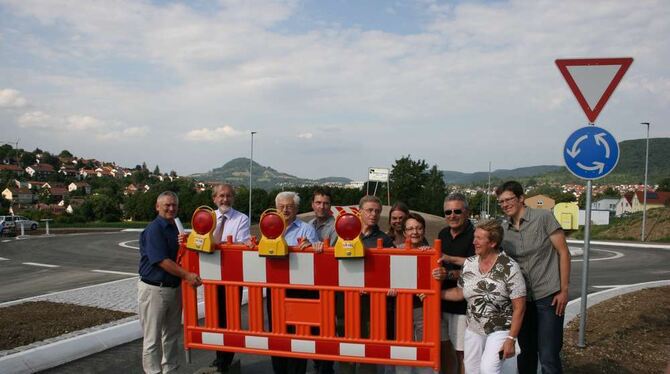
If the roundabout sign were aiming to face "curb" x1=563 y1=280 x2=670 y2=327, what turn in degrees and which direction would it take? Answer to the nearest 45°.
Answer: approximately 180°

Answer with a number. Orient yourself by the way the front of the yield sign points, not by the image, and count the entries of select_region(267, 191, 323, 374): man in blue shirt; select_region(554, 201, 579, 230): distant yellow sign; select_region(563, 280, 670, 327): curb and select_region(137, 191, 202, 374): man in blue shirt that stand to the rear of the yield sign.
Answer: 2

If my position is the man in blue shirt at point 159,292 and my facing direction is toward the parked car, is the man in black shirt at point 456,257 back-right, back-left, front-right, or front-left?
back-right

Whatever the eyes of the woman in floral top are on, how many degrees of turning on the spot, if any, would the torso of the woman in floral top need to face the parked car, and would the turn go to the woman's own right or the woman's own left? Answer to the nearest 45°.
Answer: approximately 90° to the woman's own right

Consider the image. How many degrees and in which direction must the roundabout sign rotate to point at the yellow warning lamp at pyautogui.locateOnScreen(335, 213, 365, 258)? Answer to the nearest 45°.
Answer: approximately 45° to its right

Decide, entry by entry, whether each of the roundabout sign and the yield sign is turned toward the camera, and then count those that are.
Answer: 2

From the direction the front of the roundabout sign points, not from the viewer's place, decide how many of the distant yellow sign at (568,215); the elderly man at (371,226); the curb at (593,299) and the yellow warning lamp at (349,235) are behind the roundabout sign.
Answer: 2

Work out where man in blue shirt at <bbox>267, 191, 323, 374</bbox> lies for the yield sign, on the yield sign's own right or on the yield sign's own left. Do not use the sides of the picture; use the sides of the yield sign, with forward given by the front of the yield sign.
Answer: on the yield sign's own right

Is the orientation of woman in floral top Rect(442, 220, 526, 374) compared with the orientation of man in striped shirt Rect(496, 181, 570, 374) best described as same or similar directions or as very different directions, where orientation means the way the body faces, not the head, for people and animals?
same or similar directions

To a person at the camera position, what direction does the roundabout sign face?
facing the viewer

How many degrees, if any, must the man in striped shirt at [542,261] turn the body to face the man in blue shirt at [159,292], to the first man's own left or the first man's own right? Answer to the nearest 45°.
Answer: approximately 45° to the first man's own right

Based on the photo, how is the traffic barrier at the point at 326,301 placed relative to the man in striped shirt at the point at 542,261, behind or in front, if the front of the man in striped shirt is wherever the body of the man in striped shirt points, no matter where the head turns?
in front

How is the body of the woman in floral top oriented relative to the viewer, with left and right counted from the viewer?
facing the viewer and to the left of the viewer

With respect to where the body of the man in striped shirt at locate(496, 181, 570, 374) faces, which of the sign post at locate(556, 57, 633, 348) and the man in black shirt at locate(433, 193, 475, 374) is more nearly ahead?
the man in black shirt

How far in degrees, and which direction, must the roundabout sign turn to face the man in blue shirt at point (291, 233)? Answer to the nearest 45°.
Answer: approximately 45° to its right
